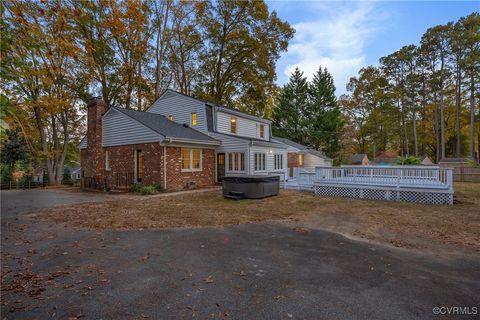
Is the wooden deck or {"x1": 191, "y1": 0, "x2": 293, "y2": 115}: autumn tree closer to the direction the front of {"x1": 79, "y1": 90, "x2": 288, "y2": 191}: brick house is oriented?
the autumn tree

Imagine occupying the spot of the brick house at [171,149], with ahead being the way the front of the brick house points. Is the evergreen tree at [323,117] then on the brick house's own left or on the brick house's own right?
on the brick house's own right

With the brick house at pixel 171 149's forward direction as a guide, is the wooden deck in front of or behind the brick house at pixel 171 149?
behind

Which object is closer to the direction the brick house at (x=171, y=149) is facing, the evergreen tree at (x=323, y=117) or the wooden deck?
the wooden deck

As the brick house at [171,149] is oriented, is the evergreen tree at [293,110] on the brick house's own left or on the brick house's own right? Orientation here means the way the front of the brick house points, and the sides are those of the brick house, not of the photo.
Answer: on the brick house's own right

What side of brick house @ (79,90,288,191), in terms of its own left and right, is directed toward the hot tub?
back
